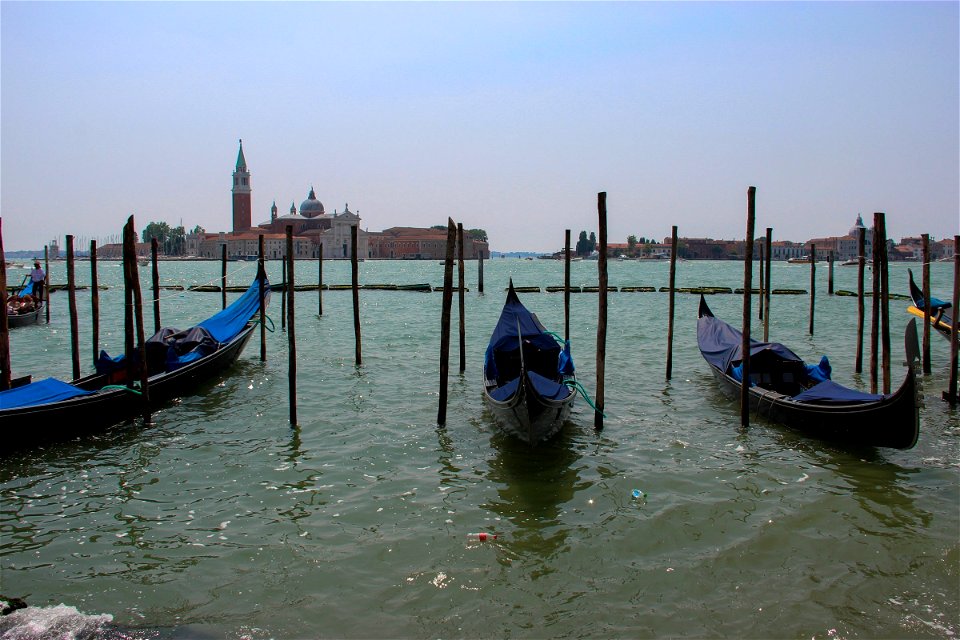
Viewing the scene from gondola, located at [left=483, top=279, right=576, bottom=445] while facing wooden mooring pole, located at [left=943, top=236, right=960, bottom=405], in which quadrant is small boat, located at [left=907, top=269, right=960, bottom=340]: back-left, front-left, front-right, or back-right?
front-left

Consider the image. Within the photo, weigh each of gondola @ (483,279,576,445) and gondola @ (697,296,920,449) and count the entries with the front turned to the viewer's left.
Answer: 0

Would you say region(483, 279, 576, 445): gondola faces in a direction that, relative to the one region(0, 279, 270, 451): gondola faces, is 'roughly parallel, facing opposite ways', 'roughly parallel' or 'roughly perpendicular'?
roughly parallel
